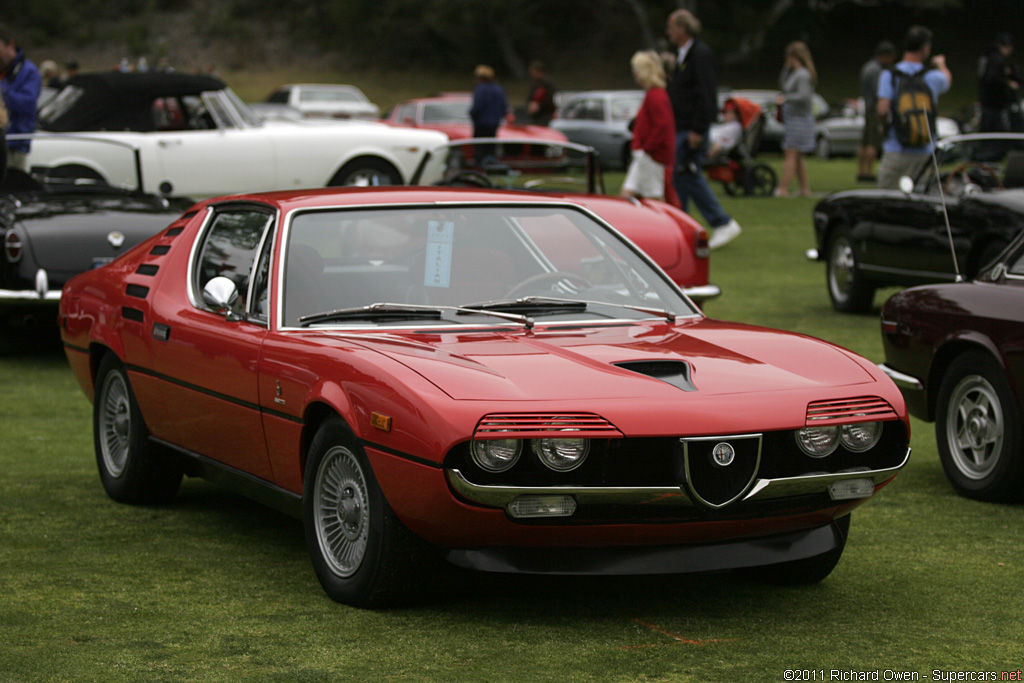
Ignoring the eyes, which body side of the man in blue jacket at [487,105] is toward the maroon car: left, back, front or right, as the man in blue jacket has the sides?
back

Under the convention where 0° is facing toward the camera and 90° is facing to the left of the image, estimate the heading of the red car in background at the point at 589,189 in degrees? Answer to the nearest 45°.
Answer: approximately 90°

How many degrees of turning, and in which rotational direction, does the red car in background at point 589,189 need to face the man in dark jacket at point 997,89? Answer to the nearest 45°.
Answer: approximately 135° to its right

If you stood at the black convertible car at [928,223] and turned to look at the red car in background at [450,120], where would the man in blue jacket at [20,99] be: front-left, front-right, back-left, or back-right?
front-left

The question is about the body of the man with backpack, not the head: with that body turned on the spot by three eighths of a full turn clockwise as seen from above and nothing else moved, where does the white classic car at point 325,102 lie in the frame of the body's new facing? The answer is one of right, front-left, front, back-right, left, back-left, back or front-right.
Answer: back

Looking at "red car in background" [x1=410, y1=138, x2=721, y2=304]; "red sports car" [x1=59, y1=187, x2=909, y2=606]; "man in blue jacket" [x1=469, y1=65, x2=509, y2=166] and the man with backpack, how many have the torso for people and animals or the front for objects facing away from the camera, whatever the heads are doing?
2

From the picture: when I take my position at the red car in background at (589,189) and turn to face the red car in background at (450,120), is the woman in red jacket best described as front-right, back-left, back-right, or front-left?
front-right

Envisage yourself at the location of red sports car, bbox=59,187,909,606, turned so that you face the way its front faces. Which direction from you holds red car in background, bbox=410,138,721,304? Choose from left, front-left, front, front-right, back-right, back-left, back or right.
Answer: back-left

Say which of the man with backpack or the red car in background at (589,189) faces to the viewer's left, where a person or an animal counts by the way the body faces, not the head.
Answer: the red car in background

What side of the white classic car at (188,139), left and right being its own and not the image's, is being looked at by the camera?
right

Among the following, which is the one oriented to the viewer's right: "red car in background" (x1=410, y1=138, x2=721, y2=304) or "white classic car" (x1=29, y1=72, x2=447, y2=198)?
the white classic car

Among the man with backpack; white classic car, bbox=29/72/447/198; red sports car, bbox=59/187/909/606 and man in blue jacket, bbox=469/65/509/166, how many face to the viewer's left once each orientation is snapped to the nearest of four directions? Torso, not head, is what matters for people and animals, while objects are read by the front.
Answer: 0

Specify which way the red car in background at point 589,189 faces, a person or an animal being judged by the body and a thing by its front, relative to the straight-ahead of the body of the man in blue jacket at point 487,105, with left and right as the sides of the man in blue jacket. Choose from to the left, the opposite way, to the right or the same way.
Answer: to the left

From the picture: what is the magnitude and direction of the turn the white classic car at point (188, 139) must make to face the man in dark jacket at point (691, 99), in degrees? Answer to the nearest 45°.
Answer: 0° — it already faces them

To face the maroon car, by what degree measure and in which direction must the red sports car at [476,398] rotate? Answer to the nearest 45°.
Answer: approximately 90° to its left

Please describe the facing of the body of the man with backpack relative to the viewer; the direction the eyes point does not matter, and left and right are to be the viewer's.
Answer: facing away from the viewer

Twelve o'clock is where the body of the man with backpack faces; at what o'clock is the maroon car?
The maroon car is roughly at 6 o'clock from the man with backpack.
